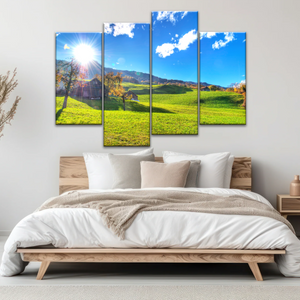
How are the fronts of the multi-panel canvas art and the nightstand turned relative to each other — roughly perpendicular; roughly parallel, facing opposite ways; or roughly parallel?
roughly parallel

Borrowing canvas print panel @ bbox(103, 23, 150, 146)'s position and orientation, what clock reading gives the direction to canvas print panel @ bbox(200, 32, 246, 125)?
canvas print panel @ bbox(200, 32, 246, 125) is roughly at 9 o'clock from canvas print panel @ bbox(103, 23, 150, 146).

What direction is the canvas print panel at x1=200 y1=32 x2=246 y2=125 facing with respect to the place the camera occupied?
facing the viewer

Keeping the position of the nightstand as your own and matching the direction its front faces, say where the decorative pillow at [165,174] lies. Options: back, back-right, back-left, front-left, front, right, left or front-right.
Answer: front-right

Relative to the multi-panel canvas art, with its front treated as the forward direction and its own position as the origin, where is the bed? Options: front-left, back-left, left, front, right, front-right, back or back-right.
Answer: front

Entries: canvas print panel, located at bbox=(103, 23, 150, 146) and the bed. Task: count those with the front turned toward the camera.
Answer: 2

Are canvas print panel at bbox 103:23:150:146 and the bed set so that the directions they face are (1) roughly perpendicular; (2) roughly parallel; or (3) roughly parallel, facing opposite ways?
roughly parallel

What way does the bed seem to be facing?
toward the camera

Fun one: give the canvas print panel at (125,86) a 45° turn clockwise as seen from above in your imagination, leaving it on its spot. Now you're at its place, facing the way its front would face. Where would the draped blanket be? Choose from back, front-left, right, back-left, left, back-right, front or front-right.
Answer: front-left

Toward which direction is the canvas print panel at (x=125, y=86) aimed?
toward the camera
